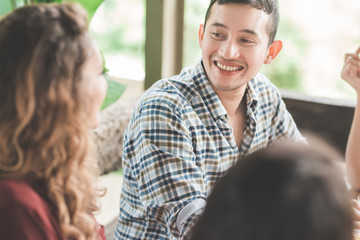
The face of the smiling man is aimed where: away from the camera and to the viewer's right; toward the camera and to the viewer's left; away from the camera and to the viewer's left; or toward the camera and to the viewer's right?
toward the camera and to the viewer's left

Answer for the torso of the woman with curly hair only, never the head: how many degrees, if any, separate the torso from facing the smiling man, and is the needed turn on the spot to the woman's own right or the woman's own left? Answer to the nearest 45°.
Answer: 0° — they already face them

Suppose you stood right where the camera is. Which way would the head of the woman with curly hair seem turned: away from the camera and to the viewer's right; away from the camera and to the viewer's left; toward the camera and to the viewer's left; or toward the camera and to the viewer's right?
away from the camera and to the viewer's right

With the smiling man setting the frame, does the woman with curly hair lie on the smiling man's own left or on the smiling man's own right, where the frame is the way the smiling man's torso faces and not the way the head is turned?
on the smiling man's own right

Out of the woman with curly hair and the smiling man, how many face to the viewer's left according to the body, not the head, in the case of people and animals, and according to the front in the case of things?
0

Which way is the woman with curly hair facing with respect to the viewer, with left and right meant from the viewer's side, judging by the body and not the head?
facing away from the viewer and to the right of the viewer
